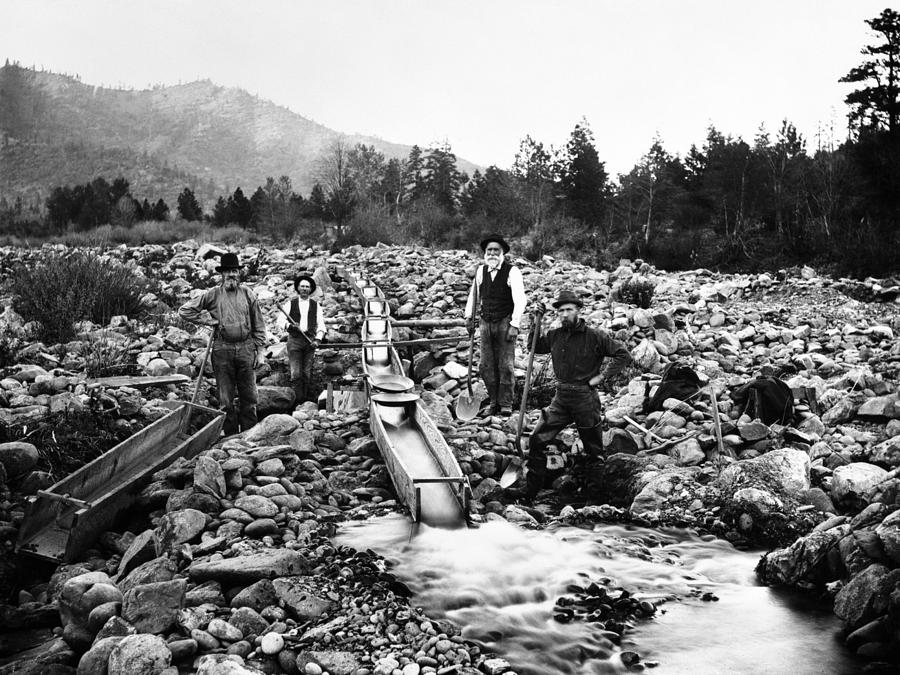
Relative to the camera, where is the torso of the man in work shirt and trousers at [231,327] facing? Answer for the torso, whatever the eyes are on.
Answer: toward the camera

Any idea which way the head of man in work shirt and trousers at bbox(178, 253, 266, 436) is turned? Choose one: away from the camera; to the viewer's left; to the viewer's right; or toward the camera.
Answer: toward the camera

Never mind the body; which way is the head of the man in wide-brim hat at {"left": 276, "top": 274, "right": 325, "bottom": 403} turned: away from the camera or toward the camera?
toward the camera

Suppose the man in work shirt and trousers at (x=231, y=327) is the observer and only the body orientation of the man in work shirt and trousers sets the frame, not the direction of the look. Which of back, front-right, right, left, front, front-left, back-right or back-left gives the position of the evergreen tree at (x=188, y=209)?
back

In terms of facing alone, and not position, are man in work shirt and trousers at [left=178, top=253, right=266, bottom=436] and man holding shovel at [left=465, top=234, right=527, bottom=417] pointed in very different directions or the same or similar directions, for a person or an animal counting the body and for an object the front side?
same or similar directions

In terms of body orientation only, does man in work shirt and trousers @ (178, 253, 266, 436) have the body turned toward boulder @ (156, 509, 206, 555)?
yes

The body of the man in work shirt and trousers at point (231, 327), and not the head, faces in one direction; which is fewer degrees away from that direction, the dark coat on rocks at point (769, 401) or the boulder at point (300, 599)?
the boulder

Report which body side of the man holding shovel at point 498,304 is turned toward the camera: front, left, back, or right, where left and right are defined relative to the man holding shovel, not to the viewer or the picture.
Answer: front

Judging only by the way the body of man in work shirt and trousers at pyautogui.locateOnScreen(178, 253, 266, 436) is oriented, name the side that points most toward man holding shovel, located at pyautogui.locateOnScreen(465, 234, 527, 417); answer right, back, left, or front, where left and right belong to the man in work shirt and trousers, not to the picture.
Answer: left

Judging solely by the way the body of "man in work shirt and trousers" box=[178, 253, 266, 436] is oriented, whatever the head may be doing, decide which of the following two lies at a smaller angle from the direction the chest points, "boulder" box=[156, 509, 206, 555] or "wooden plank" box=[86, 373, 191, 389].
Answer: the boulder

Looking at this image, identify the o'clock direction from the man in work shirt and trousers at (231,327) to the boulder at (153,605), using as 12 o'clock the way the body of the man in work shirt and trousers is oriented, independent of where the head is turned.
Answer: The boulder is roughly at 12 o'clock from the man in work shirt and trousers.
